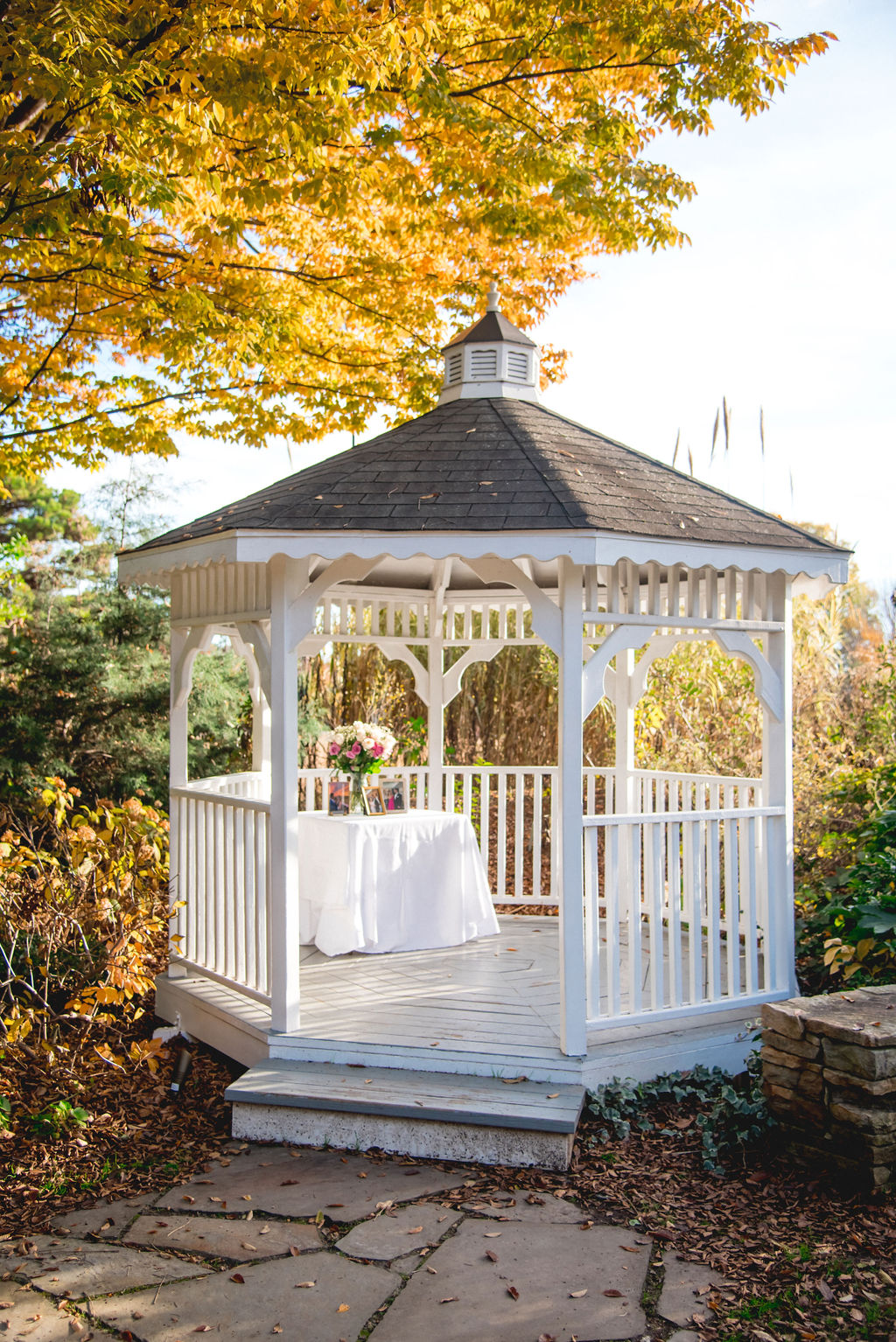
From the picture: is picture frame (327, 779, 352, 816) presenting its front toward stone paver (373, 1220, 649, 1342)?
yes

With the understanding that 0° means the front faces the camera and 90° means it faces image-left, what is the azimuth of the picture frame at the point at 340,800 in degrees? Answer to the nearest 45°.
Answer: approximately 0°

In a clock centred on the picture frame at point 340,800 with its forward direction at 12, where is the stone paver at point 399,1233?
The stone paver is roughly at 12 o'clock from the picture frame.

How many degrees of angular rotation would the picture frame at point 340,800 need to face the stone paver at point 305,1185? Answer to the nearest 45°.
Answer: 0° — it already faces it

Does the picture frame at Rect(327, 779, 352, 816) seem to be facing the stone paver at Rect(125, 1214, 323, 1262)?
yes

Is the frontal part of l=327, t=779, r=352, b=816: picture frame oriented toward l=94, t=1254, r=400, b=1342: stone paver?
yes
